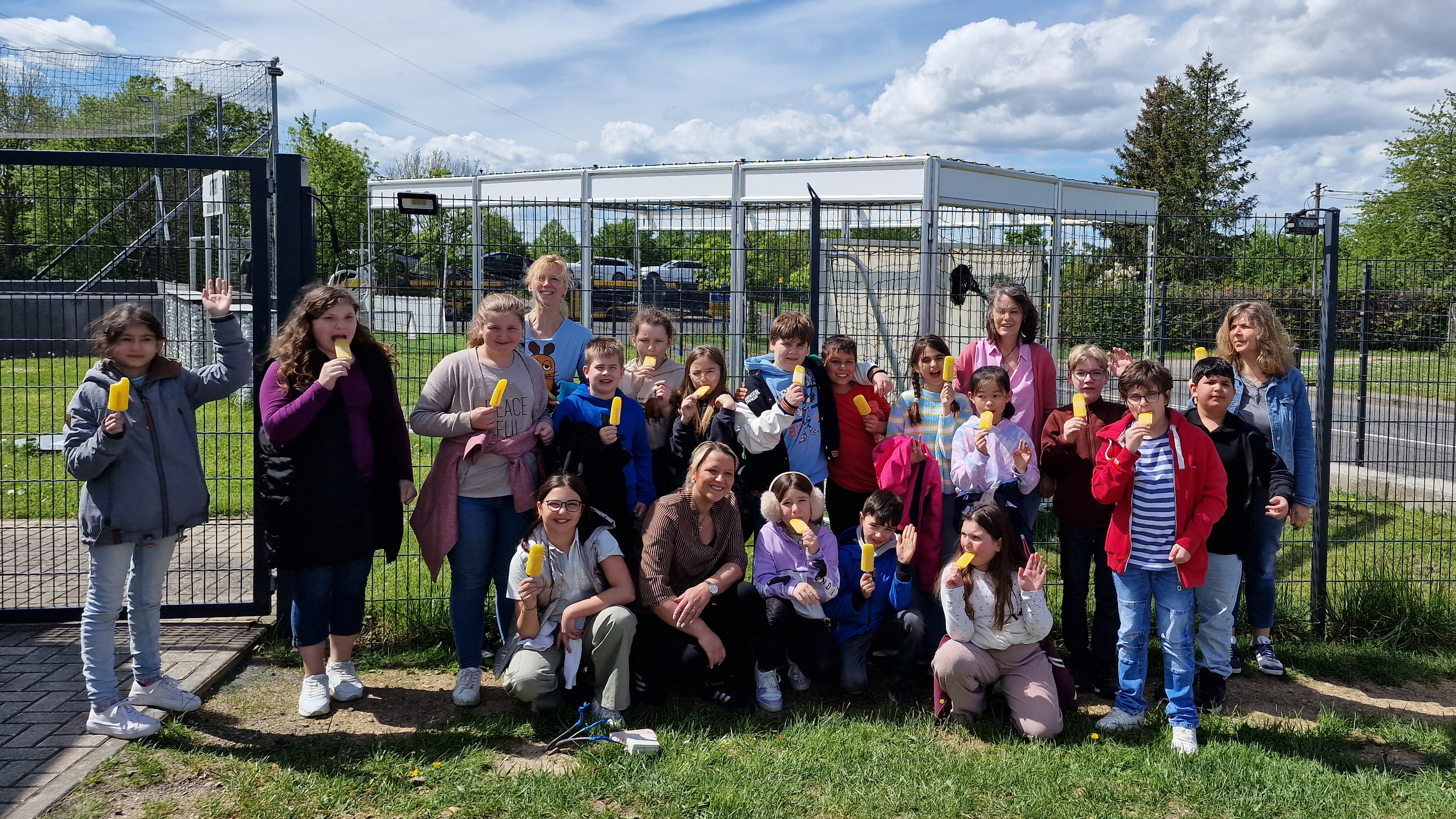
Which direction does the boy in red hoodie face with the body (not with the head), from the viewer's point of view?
toward the camera

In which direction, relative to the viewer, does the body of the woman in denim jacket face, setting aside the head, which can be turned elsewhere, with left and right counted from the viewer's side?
facing the viewer and to the left of the viewer

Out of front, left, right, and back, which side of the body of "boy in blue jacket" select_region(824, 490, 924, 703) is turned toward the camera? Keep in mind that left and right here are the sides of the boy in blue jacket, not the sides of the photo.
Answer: front

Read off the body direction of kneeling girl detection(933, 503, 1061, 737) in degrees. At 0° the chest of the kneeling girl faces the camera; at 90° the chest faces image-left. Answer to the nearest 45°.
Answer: approximately 0°

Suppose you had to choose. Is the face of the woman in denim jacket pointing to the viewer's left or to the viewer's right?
to the viewer's left

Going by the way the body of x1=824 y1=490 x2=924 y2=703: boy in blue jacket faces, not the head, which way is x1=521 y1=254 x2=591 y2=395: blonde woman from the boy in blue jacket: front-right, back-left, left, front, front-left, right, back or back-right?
right

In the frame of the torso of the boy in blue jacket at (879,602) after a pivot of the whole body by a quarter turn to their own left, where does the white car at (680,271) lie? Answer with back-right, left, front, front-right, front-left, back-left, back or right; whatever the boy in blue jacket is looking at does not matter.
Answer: back-left

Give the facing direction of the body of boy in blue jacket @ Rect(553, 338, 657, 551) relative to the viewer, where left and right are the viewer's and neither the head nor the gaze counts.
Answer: facing the viewer

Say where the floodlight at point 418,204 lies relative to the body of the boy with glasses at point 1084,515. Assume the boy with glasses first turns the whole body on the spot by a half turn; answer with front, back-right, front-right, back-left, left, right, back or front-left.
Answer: left
